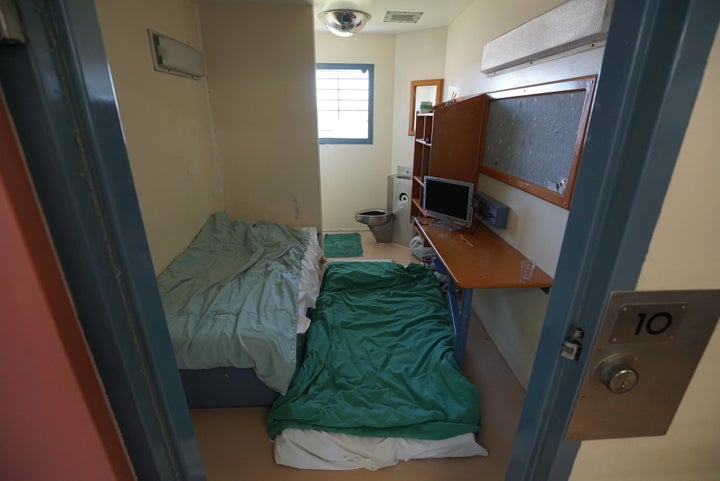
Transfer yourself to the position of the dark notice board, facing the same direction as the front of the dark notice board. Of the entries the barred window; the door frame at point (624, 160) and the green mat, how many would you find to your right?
2

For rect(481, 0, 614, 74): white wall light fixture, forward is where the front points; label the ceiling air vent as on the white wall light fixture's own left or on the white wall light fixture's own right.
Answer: on the white wall light fixture's own right

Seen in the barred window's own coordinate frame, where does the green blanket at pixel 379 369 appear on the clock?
The green blanket is roughly at 12 o'clock from the barred window.

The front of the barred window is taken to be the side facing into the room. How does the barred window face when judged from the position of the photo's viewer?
facing the viewer

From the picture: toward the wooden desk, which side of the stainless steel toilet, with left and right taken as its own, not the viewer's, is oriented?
left

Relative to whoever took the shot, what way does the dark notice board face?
facing the viewer and to the left of the viewer

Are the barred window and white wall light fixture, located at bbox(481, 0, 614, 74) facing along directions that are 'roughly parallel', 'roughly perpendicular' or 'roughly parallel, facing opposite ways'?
roughly perpendicular

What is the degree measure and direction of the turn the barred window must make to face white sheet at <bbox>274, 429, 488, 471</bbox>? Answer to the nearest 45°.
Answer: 0° — it already faces it

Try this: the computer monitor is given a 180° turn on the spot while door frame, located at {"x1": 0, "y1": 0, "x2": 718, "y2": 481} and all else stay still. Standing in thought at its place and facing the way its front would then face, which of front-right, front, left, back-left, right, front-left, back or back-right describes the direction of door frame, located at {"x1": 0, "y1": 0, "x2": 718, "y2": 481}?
back-right

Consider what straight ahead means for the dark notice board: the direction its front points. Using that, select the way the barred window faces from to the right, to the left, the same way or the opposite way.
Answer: to the left
